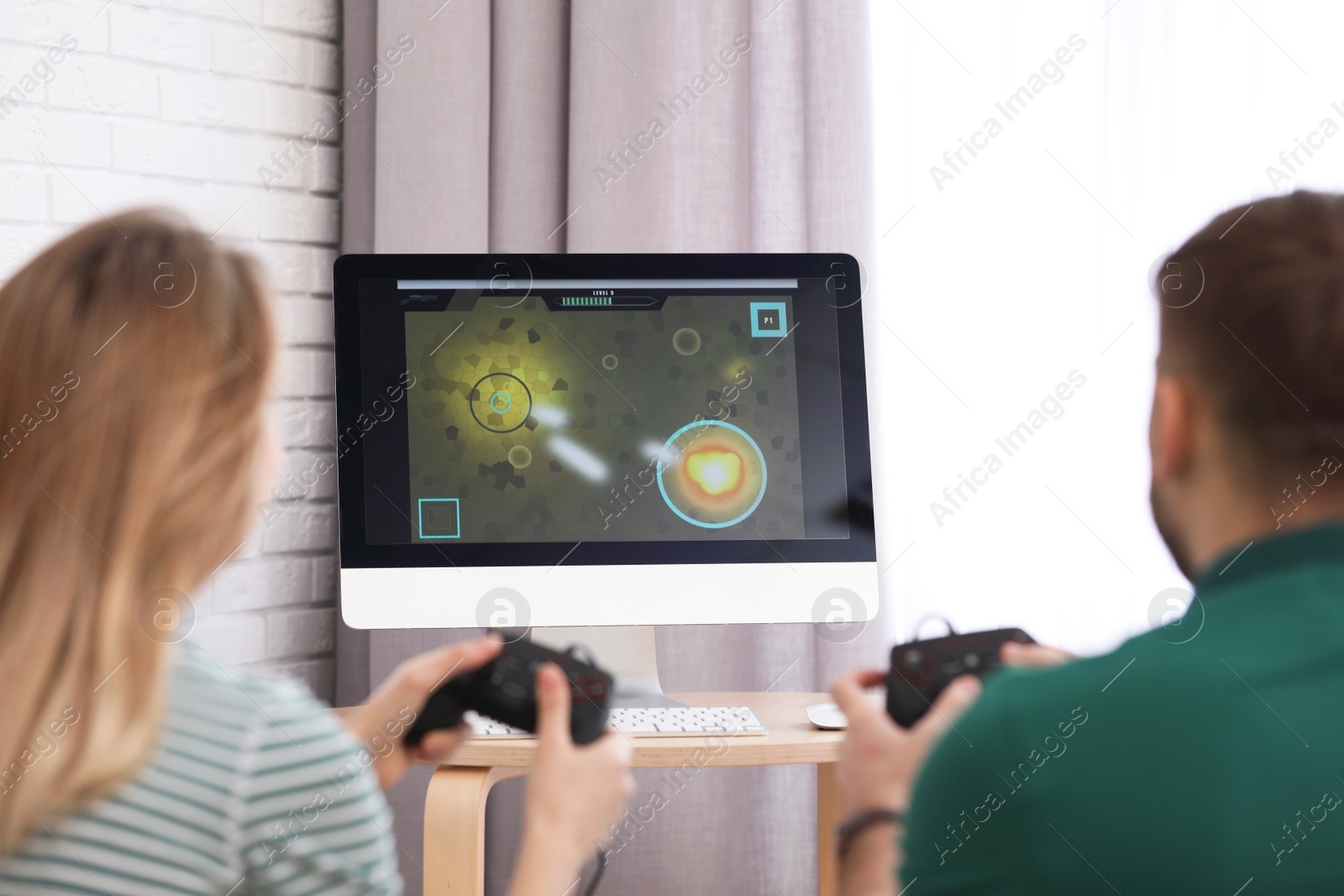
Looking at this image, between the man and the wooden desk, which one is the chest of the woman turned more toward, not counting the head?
the wooden desk

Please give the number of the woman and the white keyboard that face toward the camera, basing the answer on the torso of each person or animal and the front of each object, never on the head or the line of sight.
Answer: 1

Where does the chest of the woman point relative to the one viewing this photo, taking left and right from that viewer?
facing away from the viewer and to the right of the viewer

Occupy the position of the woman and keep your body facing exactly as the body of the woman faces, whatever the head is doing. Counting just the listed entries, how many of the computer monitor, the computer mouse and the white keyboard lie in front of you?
3

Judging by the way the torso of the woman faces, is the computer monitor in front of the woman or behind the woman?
in front

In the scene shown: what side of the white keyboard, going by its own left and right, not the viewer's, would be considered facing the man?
front

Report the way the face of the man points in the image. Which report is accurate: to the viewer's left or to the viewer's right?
to the viewer's left

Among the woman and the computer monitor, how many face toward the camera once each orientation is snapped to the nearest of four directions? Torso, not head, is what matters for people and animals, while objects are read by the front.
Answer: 1

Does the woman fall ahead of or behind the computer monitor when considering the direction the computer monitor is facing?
ahead

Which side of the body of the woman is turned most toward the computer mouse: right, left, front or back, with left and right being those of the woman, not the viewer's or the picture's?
front

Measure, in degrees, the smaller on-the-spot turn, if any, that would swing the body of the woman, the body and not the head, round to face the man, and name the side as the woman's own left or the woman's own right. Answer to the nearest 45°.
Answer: approximately 90° to the woman's own right

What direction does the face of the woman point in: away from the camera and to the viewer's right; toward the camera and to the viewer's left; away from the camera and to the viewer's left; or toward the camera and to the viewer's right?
away from the camera and to the viewer's right
